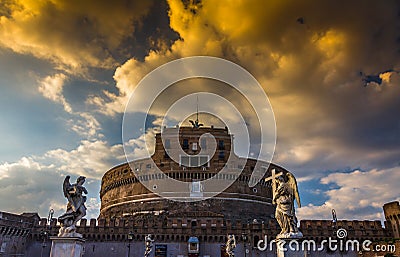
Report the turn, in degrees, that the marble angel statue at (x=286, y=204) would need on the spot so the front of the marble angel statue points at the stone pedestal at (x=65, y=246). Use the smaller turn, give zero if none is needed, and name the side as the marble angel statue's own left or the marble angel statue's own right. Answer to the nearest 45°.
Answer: approximately 45° to the marble angel statue's own right

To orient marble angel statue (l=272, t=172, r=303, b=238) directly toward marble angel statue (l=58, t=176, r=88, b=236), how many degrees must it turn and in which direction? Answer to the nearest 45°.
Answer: approximately 45° to its right

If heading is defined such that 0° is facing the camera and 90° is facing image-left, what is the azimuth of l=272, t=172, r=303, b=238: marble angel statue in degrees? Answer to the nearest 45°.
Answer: approximately 45°
